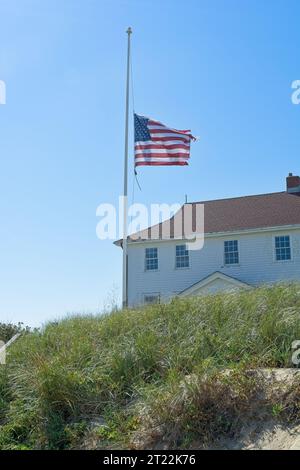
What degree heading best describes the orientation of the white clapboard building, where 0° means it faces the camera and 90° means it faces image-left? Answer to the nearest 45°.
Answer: approximately 0°

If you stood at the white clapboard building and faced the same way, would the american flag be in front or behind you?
in front

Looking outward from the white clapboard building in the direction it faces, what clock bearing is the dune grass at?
The dune grass is roughly at 12 o'clock from the white clapboard building.

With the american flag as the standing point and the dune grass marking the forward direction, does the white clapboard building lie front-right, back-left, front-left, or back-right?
back-left
